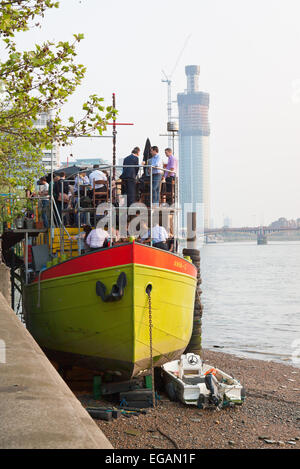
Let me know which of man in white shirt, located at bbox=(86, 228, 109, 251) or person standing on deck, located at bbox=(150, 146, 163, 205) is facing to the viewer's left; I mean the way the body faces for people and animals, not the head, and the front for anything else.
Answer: the person standing on deck

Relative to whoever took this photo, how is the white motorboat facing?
facing away from the viewer and to the left of the viewer

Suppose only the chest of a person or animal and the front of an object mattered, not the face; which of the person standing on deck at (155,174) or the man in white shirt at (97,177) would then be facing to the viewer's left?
the person standing on deck

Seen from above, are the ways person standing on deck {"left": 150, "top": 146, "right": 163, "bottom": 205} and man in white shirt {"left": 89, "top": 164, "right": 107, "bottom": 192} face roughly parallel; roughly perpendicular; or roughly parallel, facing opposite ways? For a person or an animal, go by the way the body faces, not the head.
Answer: roughly perpendicular

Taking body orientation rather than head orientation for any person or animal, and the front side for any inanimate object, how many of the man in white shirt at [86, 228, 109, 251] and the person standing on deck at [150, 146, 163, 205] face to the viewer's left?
1

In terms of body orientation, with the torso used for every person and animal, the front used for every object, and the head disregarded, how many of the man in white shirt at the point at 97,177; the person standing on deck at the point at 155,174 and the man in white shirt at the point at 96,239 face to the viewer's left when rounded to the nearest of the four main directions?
1

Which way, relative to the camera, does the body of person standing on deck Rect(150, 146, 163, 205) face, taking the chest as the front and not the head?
to the viewer's left

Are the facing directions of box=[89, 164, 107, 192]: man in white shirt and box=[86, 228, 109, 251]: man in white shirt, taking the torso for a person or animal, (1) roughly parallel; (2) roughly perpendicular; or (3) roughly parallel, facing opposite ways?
roughly parallel
